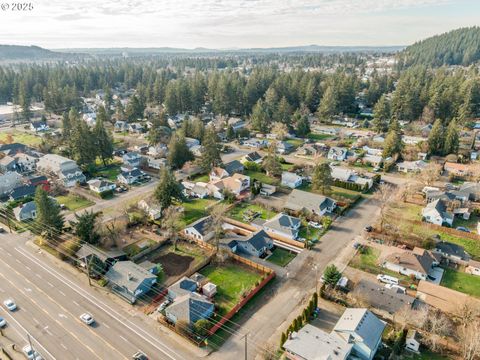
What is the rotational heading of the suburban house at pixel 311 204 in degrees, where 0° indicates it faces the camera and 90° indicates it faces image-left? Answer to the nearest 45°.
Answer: approximately 315°

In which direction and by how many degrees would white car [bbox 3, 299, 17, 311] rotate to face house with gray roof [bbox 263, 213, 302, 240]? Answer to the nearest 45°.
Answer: approximately 45° to its left

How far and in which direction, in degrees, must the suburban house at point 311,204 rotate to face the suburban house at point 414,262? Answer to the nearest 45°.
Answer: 0° — it already faces it

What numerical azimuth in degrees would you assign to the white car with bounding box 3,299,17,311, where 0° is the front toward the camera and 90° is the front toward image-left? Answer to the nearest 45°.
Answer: approximately 315°

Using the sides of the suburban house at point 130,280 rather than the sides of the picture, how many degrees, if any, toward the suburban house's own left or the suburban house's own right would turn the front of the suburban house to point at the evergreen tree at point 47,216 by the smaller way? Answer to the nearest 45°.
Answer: approximately 90° to the suburban house's own right

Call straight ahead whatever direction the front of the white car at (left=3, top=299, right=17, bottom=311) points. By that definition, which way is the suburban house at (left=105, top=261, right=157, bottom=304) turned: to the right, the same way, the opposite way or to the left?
to the right

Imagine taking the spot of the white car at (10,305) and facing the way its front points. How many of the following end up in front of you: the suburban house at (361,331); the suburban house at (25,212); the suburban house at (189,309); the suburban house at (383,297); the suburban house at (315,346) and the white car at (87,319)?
5

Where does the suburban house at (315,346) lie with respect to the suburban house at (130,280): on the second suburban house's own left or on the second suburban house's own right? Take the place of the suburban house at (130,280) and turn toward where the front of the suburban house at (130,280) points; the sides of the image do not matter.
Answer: on the second suburban house's own left

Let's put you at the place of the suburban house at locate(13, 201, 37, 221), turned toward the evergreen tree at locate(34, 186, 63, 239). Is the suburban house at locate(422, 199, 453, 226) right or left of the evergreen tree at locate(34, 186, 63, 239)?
left

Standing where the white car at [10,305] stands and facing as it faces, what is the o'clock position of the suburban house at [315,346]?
The suburban house is roughly at 12 o'clock from the white car.

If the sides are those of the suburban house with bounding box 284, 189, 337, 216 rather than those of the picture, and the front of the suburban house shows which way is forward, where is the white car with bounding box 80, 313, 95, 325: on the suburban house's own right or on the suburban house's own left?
on the suburban house's own right
